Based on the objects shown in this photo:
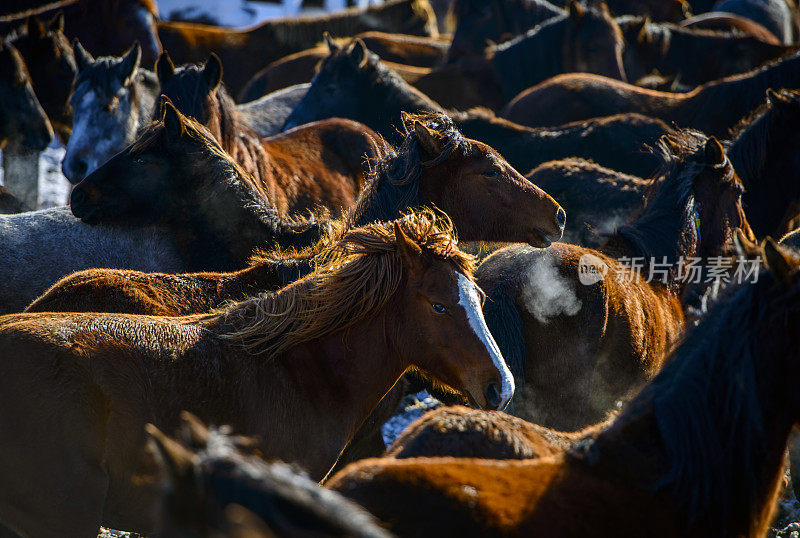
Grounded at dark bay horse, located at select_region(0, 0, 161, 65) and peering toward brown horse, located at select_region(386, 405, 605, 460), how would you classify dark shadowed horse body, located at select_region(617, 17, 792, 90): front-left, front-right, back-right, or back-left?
front-left

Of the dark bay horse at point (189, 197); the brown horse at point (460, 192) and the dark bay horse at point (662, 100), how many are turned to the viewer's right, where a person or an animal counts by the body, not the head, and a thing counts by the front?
2

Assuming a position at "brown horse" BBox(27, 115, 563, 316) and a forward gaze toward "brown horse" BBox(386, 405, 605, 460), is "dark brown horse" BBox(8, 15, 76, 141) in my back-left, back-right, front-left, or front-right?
back-right

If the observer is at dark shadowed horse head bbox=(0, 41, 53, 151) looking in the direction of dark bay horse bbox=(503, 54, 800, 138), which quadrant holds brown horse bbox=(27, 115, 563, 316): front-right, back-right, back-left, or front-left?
front-right

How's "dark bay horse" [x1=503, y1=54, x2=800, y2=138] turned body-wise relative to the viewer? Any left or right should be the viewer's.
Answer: facing to the right of the viewer

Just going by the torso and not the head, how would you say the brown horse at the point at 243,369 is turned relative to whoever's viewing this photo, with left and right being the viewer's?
facing to the right of the viewer

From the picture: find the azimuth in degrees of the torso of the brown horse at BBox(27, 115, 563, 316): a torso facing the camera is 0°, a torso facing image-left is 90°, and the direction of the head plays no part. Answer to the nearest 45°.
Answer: approximately 270°

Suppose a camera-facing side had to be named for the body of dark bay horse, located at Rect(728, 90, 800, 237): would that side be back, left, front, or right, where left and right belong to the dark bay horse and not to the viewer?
right
